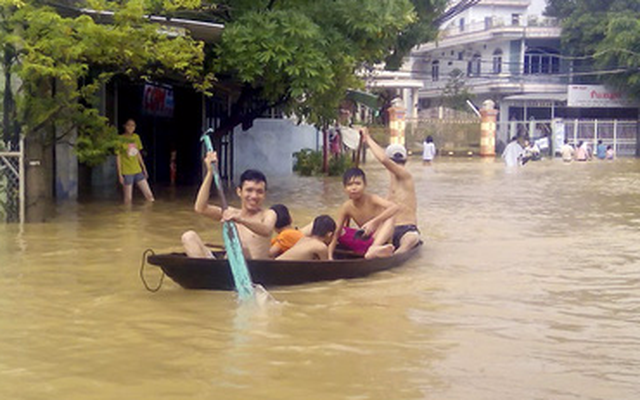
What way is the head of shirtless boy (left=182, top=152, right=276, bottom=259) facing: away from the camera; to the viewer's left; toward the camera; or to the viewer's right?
toward the camera

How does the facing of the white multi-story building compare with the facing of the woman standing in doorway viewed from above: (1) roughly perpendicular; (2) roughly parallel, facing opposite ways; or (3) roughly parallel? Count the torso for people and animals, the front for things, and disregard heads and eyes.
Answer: roughly parallel

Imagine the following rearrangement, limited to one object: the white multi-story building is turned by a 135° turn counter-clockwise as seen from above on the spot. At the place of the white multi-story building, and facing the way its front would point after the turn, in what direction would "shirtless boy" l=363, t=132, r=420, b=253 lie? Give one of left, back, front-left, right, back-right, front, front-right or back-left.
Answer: back-right

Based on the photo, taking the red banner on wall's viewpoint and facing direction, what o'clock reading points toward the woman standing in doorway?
The woman standing in doorway is roughly at 12 o'clock from the red banner on wall.

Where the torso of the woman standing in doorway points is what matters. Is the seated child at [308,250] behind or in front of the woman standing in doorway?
in front

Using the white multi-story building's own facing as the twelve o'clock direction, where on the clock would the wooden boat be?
The wooden boat is roughly at 12 o'clock from the white multi-story building.

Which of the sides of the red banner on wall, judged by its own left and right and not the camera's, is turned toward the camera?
front

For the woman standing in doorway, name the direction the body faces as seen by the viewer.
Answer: toward the camera

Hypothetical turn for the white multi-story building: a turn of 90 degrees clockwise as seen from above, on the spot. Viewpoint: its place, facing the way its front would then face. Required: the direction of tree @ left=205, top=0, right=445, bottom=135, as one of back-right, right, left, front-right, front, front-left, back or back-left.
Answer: left

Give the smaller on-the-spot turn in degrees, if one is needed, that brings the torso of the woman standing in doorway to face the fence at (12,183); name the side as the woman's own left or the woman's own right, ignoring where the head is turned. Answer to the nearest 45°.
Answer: approximately 45° to the woman's own right

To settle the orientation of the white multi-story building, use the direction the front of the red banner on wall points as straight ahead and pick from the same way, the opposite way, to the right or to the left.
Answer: the same way

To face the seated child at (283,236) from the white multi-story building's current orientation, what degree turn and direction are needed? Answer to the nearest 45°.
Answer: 0° — it already faces them

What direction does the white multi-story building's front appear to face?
toward the camera
